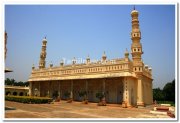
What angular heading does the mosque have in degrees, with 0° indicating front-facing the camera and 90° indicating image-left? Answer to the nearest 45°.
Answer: approximately 45°
